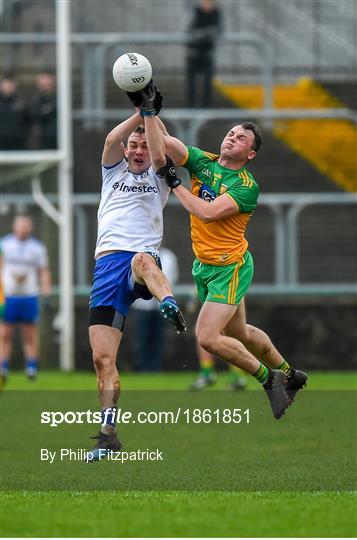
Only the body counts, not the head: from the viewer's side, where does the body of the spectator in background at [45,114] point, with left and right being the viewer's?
facing the viewer

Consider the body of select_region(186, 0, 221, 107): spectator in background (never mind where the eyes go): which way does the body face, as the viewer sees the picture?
toward the camera

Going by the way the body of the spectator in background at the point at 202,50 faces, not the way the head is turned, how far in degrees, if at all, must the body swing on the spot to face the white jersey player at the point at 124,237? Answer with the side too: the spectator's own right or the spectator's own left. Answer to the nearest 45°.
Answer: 0° — they already face them

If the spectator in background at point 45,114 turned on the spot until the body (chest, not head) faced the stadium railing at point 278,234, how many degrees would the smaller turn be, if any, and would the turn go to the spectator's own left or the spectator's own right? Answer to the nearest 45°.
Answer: approximately 90° to the spectator's own left

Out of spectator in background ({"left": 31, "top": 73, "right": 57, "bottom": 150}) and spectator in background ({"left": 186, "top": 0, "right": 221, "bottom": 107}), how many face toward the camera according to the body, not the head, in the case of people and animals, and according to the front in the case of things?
2

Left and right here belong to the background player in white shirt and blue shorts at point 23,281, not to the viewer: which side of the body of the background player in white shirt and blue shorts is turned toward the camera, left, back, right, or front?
front

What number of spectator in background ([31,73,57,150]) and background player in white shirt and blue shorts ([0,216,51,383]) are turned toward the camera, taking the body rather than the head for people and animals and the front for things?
2

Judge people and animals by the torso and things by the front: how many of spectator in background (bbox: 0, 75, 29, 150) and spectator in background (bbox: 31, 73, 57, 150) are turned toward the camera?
2

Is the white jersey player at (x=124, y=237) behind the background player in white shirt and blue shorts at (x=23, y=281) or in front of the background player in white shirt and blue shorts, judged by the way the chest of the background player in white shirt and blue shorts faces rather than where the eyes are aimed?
in front
